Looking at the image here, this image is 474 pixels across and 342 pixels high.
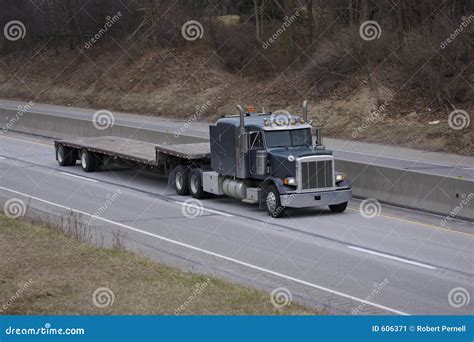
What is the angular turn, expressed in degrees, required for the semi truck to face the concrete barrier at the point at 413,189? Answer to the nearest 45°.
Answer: approximately 45° to its left

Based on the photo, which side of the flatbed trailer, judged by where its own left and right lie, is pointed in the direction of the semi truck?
front

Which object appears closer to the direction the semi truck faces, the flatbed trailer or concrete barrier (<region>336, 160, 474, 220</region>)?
the concrete barrier

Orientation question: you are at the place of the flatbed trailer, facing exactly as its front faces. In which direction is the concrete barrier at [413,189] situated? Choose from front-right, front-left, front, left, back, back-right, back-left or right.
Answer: front

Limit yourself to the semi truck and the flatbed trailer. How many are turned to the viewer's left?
0

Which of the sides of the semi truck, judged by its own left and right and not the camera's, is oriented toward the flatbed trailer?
back

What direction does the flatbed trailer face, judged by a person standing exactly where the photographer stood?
facing the viewer and to the right of the viewer

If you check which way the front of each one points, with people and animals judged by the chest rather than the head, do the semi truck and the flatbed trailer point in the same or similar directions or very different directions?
same or similar directions
